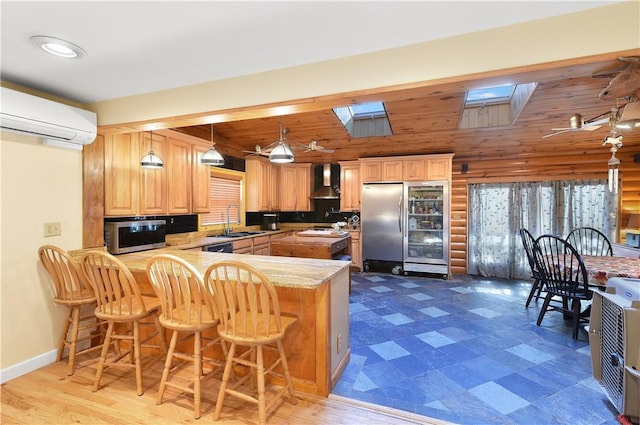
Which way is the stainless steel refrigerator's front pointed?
toward the camera

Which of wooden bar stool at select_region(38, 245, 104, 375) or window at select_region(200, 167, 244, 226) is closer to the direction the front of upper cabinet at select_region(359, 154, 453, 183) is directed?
the wooden bar stool

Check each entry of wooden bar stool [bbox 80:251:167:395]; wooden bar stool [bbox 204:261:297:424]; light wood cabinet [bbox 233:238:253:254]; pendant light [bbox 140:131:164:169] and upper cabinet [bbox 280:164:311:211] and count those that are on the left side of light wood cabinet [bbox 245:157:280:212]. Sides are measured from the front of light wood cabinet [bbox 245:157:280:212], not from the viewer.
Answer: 1

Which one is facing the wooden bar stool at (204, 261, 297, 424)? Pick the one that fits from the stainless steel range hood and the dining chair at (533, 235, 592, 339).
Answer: the stainless steel range hood

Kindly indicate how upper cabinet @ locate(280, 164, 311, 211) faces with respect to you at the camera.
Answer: facing the viewer

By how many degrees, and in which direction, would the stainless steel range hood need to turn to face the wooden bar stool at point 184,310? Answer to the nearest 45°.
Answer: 0° — it already faces it

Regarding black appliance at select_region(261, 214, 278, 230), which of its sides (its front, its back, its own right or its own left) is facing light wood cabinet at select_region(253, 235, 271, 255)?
front

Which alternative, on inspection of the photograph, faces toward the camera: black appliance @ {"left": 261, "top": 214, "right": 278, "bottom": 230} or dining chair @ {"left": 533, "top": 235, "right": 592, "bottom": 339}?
the black appliance

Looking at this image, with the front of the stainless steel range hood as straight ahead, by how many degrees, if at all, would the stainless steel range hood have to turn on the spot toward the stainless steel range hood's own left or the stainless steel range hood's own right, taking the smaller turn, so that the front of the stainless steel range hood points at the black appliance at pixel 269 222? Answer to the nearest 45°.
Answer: approximately 90° to the stainless steel range hood's own right

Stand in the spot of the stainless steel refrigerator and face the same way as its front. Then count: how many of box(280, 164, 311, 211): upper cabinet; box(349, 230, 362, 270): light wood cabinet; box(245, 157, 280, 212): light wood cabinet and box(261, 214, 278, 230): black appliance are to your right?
4

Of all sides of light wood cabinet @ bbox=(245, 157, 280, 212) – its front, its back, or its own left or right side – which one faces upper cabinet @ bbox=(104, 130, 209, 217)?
right

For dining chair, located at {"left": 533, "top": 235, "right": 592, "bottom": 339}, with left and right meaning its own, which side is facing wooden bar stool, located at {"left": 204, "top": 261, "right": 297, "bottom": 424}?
back

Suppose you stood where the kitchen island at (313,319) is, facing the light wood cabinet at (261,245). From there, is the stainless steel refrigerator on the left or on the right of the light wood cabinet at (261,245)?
right

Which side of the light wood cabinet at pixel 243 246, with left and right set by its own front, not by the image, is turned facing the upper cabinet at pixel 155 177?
right

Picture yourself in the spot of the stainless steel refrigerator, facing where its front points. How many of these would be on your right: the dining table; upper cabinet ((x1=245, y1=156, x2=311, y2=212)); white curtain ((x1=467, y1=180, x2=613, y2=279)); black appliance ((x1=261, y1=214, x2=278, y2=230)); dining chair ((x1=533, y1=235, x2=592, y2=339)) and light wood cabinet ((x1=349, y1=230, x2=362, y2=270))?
3

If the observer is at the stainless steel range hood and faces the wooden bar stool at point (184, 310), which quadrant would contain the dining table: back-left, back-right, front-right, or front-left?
front-left

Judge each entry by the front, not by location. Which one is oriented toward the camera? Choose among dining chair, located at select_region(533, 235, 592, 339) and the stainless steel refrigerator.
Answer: the stainless steel refrigerator

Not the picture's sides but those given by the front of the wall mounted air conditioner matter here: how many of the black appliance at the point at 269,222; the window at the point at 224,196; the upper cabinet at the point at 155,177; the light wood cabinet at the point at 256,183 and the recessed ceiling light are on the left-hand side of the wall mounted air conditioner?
4

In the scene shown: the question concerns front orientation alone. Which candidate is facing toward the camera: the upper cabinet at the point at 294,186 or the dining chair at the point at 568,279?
the upper cabinet

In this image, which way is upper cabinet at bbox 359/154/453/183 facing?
toward the camera

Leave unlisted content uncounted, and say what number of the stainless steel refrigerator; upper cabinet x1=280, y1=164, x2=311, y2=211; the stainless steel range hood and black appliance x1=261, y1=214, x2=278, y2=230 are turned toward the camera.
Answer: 4
